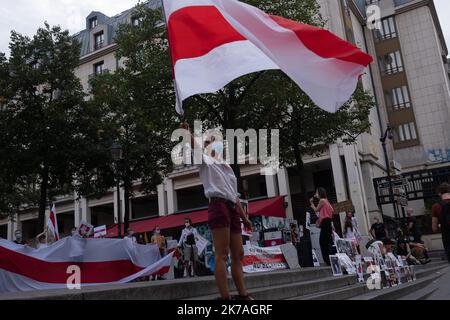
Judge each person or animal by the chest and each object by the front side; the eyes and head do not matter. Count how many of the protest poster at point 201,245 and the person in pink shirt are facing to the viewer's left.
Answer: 1

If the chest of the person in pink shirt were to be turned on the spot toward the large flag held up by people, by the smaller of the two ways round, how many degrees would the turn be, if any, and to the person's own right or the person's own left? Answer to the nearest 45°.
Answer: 0° — they already face it

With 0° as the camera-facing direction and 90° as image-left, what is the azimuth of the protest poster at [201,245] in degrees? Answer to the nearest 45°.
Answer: approximately 0°

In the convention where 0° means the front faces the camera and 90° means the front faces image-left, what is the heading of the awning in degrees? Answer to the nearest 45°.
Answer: approximately 45°

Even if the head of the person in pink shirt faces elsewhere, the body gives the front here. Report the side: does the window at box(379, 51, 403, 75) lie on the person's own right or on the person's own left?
on the person's own right

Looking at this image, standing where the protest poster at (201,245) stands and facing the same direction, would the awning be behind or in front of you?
behind

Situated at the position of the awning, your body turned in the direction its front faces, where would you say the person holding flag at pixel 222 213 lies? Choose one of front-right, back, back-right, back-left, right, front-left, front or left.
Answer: front-left

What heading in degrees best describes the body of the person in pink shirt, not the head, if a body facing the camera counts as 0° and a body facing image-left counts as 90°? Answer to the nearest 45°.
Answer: approximately 90°

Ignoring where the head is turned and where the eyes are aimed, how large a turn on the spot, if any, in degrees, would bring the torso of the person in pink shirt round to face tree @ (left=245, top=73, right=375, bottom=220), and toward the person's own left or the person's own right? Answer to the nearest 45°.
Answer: approximately 90° to the person's own right

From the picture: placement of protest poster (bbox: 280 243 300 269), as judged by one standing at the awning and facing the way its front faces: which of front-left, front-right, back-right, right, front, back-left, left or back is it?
front-left
